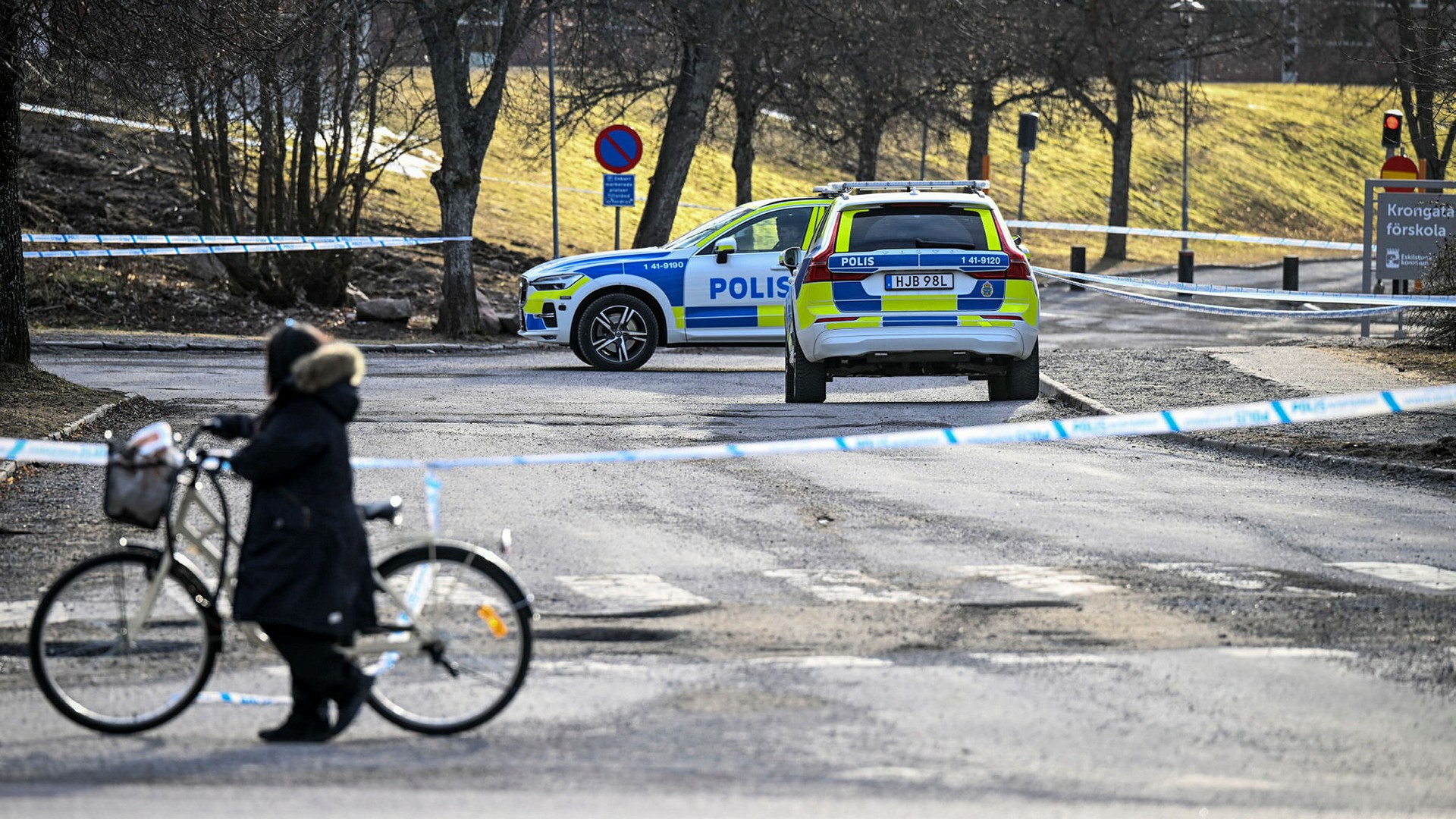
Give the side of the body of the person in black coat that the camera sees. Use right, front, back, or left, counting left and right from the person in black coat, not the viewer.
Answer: left

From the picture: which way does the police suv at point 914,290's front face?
away from the camera

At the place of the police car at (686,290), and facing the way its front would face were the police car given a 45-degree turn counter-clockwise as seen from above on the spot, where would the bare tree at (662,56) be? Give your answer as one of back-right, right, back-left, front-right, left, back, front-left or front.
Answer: back-right

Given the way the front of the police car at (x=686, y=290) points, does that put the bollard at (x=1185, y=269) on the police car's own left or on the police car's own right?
on the police car's own right

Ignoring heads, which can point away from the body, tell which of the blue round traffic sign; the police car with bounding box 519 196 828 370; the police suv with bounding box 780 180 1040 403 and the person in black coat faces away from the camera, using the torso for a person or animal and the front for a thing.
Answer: the police suv

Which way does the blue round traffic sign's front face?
toward the camera

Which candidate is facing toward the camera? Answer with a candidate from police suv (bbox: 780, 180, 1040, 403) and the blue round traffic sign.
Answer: the blue round traffic sign

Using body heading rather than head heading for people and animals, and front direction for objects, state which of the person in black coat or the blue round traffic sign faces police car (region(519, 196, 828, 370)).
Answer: the blue round traffic sign

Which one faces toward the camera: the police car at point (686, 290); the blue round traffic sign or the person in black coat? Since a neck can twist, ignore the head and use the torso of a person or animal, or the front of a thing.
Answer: the blue round traffic sign

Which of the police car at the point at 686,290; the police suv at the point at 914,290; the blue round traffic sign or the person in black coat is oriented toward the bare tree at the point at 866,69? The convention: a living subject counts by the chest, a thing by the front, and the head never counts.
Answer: the police suv

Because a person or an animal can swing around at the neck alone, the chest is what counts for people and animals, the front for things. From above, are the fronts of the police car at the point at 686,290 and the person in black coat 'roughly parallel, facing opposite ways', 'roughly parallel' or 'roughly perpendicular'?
roughly parallel

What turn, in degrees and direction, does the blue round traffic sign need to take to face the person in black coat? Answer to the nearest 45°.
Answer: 0° — it already faces them

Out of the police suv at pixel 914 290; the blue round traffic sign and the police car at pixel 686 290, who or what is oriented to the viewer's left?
the police car

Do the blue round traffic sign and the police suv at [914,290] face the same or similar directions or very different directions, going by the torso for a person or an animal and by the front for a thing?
very different directions

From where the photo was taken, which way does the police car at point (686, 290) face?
to the viewer's left

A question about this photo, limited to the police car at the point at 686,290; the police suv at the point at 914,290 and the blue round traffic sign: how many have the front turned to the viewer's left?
1

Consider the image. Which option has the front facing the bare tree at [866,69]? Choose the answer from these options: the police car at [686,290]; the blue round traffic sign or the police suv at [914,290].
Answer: the police suv

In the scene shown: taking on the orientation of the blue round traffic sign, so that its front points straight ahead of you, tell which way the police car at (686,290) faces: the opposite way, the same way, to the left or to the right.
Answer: to the right
